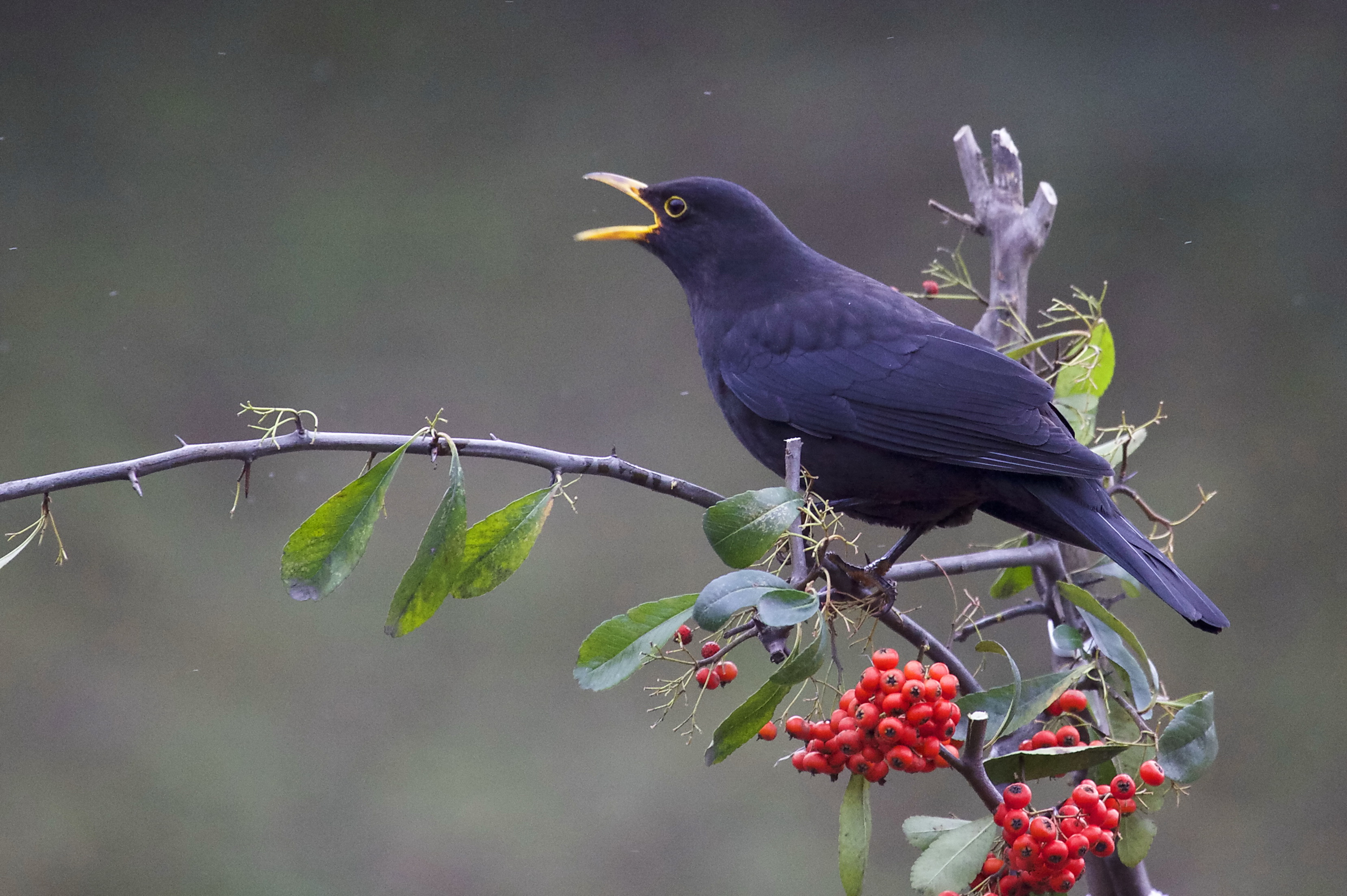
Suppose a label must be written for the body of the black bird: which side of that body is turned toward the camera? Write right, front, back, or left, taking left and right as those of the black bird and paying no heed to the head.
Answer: left
